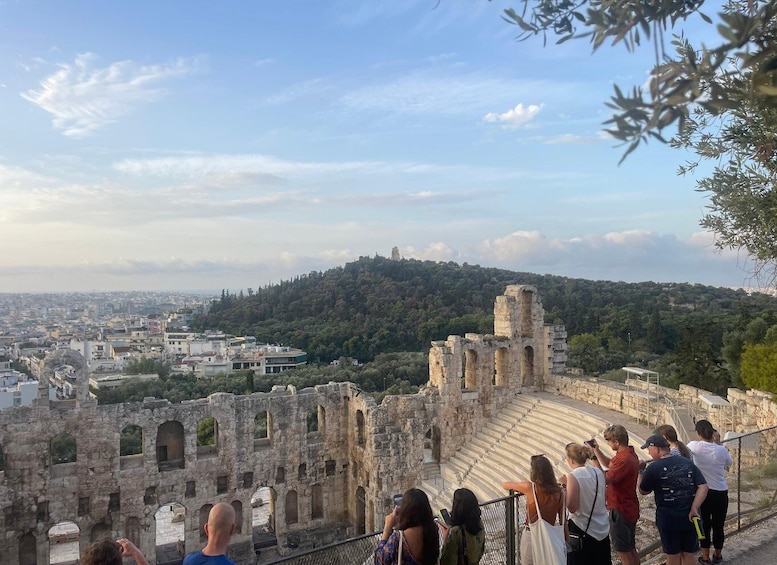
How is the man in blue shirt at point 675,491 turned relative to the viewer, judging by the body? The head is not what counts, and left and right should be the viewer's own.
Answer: facing away from the viewer and to the left of the viewer

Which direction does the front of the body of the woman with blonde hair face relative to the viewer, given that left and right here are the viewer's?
facing away from the viewer and to the left of the viewer

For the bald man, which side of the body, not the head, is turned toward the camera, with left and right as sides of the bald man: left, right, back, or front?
back

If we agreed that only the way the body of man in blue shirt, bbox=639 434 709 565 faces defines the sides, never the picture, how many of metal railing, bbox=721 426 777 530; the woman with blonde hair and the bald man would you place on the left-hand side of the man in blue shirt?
2

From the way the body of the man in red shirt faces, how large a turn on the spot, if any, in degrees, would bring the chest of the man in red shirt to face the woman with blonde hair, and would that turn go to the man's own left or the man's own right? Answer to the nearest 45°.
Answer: approximately 45° to the man's own left

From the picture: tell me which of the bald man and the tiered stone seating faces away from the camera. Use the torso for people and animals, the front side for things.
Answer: the bald man

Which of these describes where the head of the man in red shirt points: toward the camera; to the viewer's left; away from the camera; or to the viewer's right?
to the viewer's left

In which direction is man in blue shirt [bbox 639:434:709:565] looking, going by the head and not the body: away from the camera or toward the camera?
away from the camera

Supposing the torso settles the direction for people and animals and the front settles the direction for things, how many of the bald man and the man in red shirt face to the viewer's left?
1

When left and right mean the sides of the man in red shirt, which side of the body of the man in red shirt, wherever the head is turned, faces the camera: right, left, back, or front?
left

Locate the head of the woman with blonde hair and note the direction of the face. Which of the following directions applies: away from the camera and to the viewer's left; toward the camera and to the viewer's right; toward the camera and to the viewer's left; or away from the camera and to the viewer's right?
away from the camera and to the viewer's left
